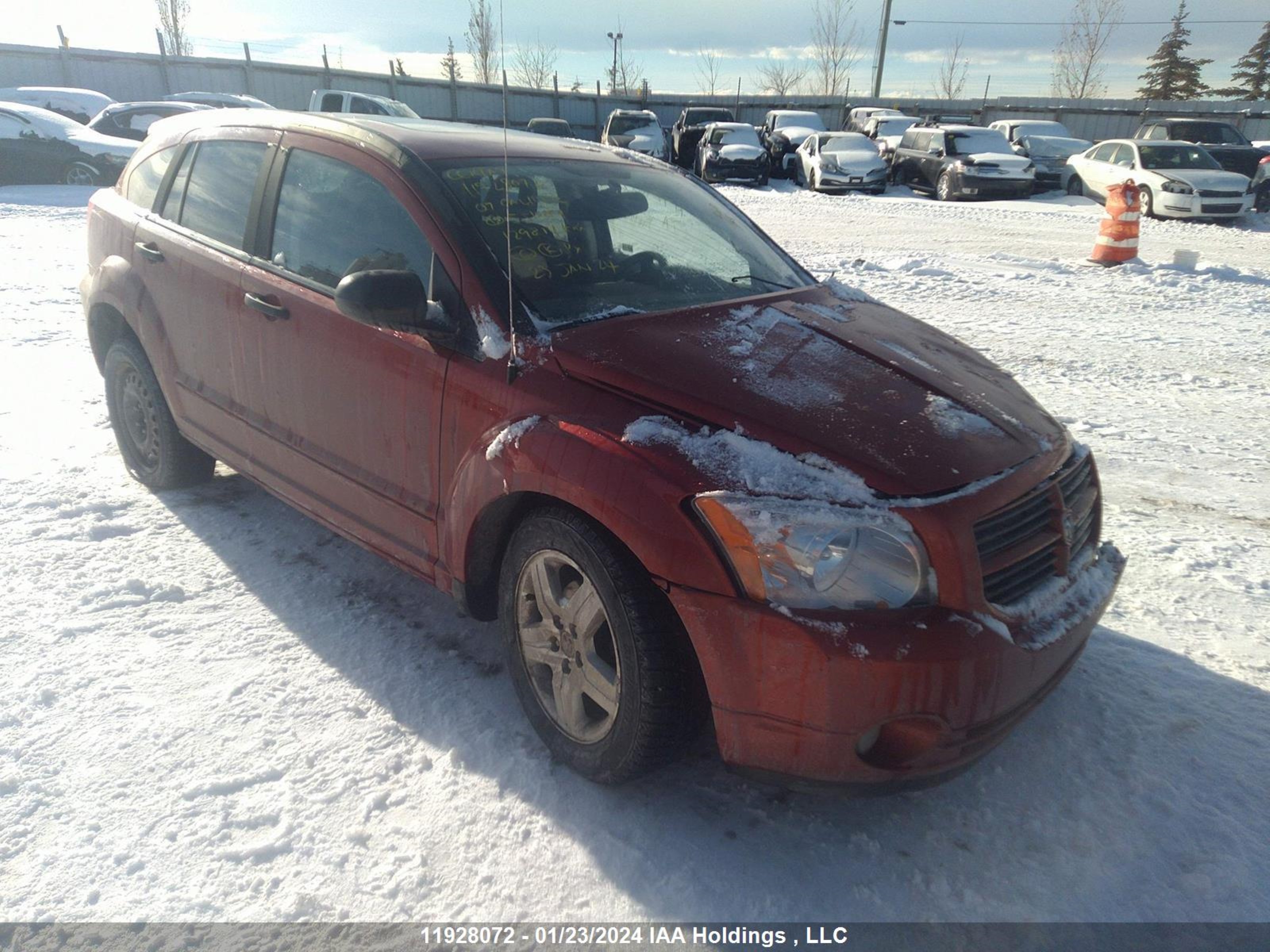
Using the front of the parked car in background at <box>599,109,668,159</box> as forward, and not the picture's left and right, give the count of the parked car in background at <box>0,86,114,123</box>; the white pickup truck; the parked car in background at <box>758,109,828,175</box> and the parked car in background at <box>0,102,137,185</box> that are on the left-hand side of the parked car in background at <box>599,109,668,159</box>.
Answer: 1

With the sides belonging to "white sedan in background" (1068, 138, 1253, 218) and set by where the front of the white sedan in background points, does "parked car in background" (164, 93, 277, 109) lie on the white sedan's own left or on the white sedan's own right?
on the white sedan's own right

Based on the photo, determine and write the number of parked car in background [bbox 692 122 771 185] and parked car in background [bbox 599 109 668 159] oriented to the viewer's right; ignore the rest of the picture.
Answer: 0

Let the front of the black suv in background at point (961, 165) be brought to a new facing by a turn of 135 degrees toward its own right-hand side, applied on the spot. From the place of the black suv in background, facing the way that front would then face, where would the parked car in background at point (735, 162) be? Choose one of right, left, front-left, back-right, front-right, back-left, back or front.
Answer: front

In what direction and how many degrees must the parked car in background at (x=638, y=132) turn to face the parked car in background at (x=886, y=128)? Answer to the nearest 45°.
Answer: approximately 90° to its left

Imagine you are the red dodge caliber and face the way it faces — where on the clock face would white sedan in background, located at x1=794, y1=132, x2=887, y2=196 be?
The white sedan in background is roughly at 8 o'clock from the red dodge caliber.

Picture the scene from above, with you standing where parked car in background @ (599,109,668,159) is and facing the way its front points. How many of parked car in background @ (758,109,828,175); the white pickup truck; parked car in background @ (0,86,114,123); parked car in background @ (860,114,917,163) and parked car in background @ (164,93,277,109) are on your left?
2

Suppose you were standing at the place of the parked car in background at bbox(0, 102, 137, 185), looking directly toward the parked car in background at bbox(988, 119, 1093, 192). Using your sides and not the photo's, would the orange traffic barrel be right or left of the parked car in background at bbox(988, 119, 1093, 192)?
right

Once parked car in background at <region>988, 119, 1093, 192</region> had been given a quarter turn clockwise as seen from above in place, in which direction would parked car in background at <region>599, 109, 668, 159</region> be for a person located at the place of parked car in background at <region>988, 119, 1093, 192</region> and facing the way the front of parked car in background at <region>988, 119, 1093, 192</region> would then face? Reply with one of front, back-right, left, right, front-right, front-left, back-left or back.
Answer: front-right

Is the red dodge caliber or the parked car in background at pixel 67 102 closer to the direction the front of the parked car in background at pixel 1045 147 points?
the red dodge caliber

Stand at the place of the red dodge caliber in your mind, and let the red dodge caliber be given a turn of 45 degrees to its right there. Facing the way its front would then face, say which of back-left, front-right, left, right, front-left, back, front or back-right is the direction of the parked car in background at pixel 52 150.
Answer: back-right

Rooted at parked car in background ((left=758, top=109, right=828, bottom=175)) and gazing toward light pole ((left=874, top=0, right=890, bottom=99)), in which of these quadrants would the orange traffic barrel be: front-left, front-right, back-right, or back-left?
back-right

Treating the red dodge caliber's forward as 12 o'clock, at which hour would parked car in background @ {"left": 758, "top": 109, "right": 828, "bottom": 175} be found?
The parked car in background is roughly at 8 o'clock from the red dodge caliber.

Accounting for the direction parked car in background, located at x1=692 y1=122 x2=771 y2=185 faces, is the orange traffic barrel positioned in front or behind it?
in front
